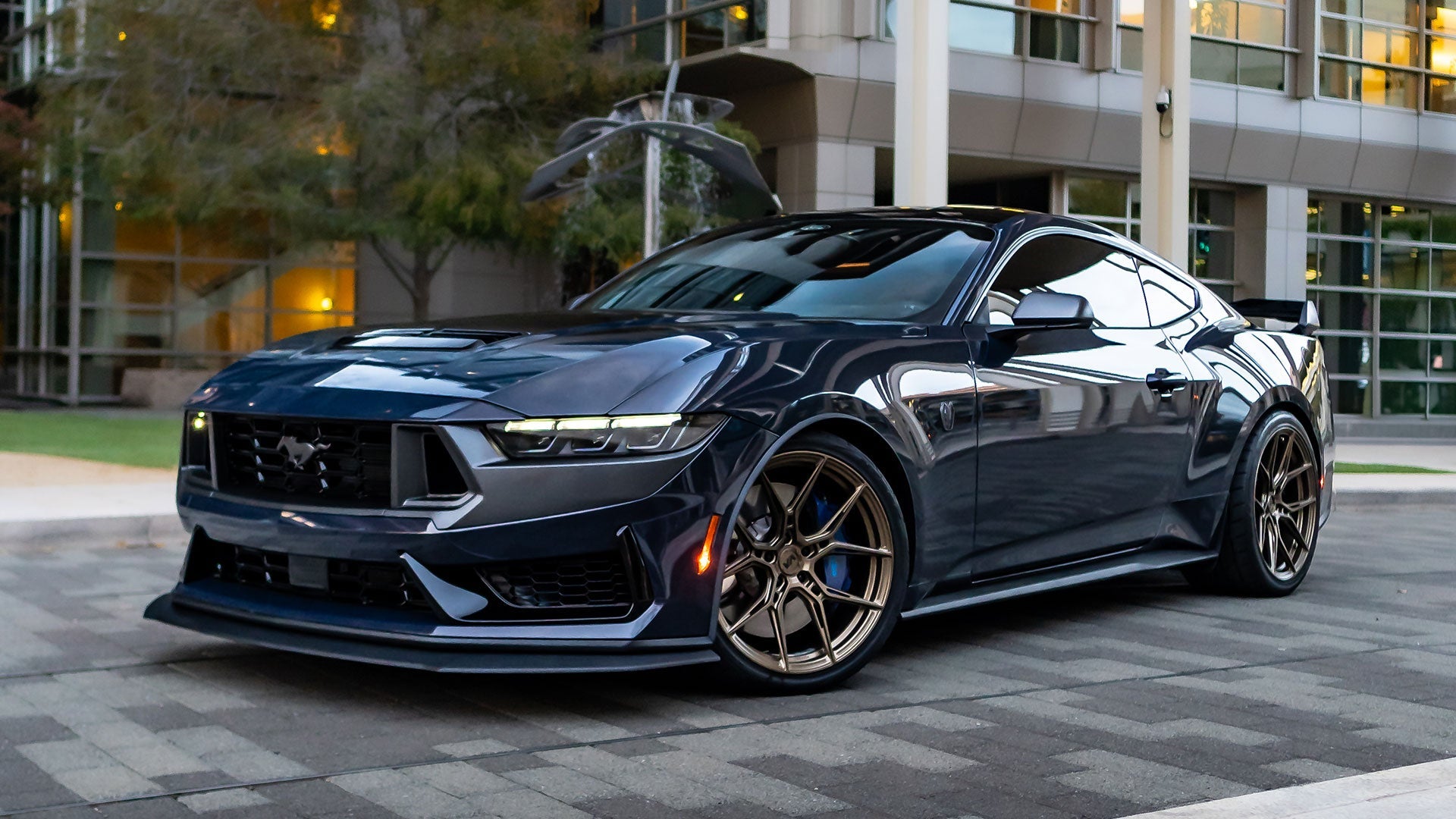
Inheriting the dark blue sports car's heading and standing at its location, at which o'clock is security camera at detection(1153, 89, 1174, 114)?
The security camera is roughly at 5 o'clock from the dark blue sports car.

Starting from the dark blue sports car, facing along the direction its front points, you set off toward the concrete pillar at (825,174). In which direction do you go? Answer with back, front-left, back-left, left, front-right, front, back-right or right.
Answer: back-right

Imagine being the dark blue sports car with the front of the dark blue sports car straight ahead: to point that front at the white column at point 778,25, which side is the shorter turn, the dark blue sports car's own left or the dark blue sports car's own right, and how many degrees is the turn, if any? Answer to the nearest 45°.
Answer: approximately 135° to the dark blue sports car's own right

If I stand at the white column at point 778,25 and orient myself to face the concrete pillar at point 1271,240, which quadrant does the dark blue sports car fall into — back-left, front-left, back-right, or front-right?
back-right

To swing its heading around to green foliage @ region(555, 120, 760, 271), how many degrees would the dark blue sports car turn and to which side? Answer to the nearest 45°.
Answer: approximately 135° to its right

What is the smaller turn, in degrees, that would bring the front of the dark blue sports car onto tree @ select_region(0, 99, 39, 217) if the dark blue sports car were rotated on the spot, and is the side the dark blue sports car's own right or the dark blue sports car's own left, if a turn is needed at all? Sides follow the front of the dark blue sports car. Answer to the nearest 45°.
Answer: approximately 90° to the dark blue sports car's own right

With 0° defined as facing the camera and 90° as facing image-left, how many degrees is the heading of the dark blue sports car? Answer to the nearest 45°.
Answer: approximately 45°

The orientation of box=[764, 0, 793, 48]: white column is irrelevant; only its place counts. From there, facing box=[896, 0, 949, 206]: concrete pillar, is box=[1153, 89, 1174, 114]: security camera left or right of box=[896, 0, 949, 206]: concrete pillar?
left

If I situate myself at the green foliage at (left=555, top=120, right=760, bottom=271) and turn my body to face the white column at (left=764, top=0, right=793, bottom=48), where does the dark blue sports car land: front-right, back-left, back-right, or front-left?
back-right

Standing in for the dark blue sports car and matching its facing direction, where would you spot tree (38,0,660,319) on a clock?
The tree is roughly at 4 o'clock from the dark blue sports car.

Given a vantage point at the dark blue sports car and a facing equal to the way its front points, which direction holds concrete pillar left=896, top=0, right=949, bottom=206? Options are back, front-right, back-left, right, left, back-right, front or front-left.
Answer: back-right
